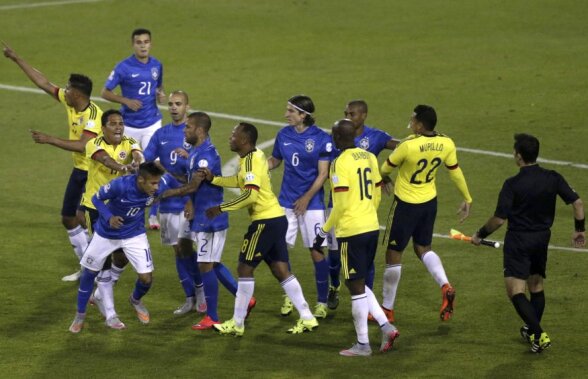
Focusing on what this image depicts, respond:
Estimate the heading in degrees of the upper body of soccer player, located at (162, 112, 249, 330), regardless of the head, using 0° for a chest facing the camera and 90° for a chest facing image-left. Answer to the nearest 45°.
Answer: approximately 90°

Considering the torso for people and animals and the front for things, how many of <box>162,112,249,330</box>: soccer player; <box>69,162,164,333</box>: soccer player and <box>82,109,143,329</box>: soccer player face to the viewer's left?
1

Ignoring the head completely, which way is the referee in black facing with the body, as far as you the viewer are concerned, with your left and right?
facing away from the viewer and to the left of the viewer

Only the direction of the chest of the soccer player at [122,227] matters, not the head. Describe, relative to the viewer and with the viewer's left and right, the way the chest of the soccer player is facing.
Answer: facing the viewer and to the right of the viewer

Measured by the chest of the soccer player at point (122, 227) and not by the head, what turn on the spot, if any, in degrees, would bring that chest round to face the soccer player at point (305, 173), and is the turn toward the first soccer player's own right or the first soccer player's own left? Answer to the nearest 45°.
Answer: approximately 45° to the first soccer player's own left

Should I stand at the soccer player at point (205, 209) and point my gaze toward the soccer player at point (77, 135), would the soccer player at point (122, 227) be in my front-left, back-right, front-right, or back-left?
front-left

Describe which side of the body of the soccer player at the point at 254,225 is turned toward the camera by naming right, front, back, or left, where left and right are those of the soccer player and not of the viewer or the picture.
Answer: left

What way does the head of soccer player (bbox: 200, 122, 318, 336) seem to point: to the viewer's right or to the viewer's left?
to the viewer's left

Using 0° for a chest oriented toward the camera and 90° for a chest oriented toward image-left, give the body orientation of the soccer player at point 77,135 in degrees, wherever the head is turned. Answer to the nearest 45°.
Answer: approximately 45°

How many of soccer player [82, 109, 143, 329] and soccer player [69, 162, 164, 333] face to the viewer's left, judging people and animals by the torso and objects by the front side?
0

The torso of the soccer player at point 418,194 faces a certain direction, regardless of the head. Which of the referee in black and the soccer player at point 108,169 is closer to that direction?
the soccer player

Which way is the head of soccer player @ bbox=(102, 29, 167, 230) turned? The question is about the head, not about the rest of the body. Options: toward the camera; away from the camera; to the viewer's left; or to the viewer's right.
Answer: toward the camera

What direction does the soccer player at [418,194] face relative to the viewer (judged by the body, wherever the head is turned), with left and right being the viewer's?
facing away from the viewer and to the left of the viewer
